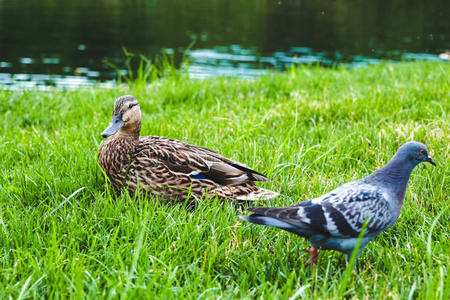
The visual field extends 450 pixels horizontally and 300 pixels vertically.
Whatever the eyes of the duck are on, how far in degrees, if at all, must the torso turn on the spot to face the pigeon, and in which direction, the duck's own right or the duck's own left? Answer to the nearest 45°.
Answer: approximately 135° to the duck's own left

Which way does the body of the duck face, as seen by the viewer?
to the viewer's left

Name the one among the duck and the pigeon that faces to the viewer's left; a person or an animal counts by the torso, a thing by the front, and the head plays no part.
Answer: the duck

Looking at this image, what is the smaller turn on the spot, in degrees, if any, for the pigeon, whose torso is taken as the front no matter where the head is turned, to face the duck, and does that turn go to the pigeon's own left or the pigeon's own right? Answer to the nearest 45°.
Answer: approximately 135° to the pigeon's own left

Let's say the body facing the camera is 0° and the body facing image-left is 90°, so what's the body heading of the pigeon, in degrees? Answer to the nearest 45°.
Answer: approximately 270°

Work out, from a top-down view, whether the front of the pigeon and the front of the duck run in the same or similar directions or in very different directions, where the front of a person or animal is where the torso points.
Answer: very different directions

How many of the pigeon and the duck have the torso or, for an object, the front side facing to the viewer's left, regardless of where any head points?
1
